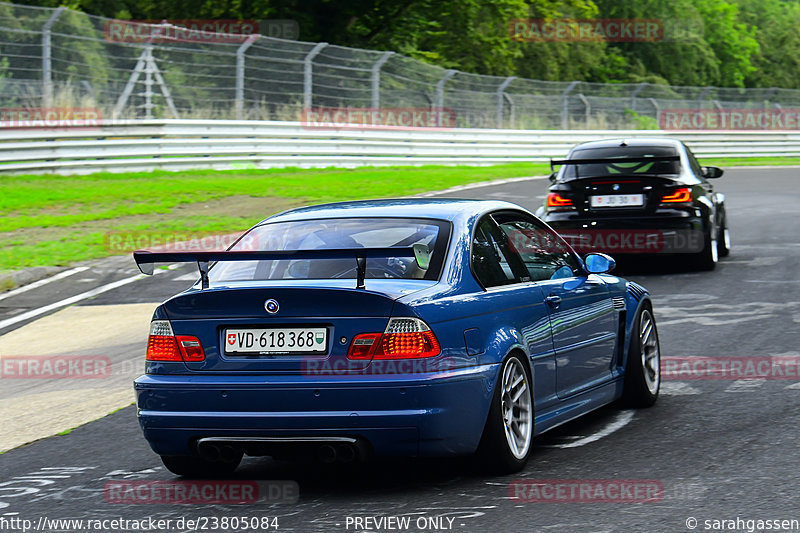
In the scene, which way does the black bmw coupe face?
away from the camera

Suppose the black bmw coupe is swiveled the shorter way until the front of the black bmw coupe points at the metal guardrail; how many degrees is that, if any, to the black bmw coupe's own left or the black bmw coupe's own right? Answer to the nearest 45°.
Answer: approximately 45° to the black bmw coupe's own left

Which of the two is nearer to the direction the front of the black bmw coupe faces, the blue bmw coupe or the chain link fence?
the chain link fence

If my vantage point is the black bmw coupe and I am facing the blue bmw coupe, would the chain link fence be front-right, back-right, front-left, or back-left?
back-right

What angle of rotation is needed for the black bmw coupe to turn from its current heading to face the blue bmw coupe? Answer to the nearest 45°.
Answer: approximately 180°

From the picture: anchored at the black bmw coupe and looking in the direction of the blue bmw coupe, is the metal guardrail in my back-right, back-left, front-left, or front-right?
back-right

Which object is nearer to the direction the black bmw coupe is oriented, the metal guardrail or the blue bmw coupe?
the metal guardrail
